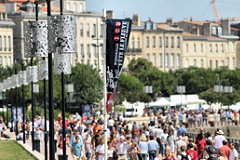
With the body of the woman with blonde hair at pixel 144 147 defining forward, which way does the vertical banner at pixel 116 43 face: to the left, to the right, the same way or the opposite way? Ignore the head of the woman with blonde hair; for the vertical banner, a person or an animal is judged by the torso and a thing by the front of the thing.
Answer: the opposite way

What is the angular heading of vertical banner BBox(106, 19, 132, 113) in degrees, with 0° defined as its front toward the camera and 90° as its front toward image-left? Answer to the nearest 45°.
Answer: approximately 0°

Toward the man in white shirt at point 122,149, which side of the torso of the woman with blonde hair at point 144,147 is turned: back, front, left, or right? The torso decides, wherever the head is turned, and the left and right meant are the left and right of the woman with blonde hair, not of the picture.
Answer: left

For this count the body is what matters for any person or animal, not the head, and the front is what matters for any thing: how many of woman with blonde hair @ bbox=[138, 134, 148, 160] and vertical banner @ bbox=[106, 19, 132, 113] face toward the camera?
1

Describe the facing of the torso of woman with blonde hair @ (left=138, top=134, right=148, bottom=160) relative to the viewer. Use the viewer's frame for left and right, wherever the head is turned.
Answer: facing away from the viewer

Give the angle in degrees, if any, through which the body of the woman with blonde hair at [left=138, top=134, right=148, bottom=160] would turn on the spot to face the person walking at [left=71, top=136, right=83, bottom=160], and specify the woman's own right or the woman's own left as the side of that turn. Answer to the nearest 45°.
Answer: approximately 90° to the woman's own left
